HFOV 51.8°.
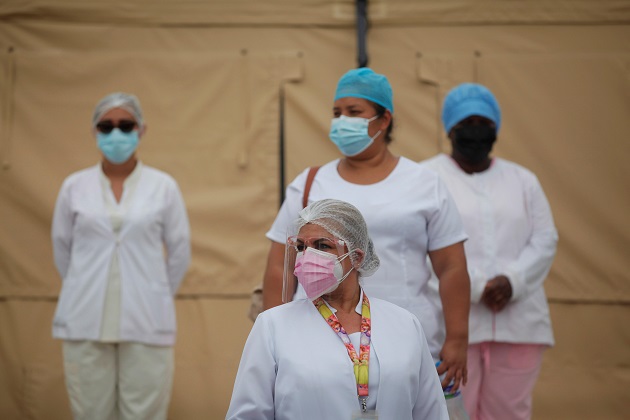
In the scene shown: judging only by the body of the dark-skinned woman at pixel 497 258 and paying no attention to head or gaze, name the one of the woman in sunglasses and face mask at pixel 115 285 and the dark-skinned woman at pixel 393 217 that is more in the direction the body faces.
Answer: the dark-skinned woman

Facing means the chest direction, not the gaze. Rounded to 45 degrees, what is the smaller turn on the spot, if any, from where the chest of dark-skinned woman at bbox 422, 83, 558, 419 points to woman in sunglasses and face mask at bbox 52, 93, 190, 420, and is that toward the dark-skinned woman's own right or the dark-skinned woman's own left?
approximately 90° to the dark-skinned woman's own right

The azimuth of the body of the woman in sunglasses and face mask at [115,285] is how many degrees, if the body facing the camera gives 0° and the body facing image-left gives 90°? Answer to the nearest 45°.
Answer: approximately 0°

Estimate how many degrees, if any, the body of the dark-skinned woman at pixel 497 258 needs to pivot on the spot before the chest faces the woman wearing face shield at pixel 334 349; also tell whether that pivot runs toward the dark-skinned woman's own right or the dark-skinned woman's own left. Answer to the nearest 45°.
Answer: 0° — they already face them

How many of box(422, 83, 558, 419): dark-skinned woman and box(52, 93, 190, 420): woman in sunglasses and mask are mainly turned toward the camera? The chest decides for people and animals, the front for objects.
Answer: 2

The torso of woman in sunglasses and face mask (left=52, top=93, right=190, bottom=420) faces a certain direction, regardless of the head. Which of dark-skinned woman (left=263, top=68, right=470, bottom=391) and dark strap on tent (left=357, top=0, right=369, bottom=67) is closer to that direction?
the dark-skinned woman

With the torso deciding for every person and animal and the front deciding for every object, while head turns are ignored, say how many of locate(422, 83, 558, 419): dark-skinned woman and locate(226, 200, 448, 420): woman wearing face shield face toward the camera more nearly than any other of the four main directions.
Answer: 2

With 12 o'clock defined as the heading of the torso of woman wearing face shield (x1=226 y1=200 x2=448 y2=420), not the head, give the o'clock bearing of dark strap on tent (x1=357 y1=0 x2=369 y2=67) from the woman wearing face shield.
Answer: The dark strap on tent is roughly at 6 o'clock from the woman wearing face shield.
